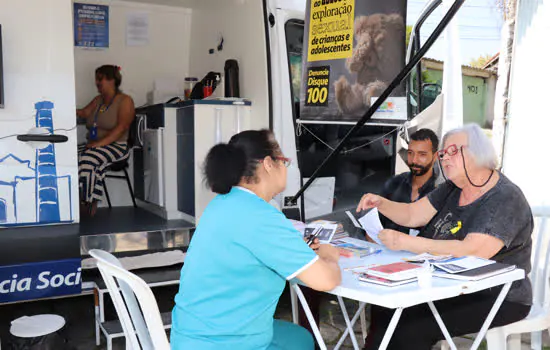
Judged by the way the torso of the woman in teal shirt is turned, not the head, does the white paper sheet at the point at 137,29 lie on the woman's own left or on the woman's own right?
on the woman's own left

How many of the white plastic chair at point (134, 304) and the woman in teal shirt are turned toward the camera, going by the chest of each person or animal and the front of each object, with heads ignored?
0

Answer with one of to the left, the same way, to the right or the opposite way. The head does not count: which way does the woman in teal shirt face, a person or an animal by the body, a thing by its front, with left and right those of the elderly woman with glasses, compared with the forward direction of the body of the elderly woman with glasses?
the opposite way

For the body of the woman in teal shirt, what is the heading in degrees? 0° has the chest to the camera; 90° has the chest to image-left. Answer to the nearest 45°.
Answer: approximately 225°

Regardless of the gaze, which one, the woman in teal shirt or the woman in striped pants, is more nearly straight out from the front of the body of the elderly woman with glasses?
the woman in teal shirt

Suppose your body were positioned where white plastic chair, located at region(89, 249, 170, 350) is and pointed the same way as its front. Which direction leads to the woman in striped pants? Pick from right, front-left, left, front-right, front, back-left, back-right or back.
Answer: front-left

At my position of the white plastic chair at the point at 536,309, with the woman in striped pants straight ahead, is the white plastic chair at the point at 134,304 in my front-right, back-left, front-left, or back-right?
front-left

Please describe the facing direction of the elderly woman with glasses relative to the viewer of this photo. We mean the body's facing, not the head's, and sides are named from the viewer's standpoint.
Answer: facing the viewer and to the left of the viewer

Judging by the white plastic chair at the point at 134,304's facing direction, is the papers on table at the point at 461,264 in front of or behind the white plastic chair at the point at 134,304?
in front

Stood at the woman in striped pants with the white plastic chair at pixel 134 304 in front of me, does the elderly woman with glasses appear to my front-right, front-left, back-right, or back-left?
front-left

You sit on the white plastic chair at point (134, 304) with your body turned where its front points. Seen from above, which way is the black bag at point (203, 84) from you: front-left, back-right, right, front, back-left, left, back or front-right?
front-left

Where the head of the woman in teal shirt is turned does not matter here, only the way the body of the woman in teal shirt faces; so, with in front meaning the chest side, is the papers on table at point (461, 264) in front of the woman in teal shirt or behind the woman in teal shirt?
in front

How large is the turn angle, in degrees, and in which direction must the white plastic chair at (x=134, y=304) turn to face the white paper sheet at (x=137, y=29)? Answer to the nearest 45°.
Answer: approximately 45° to its left
